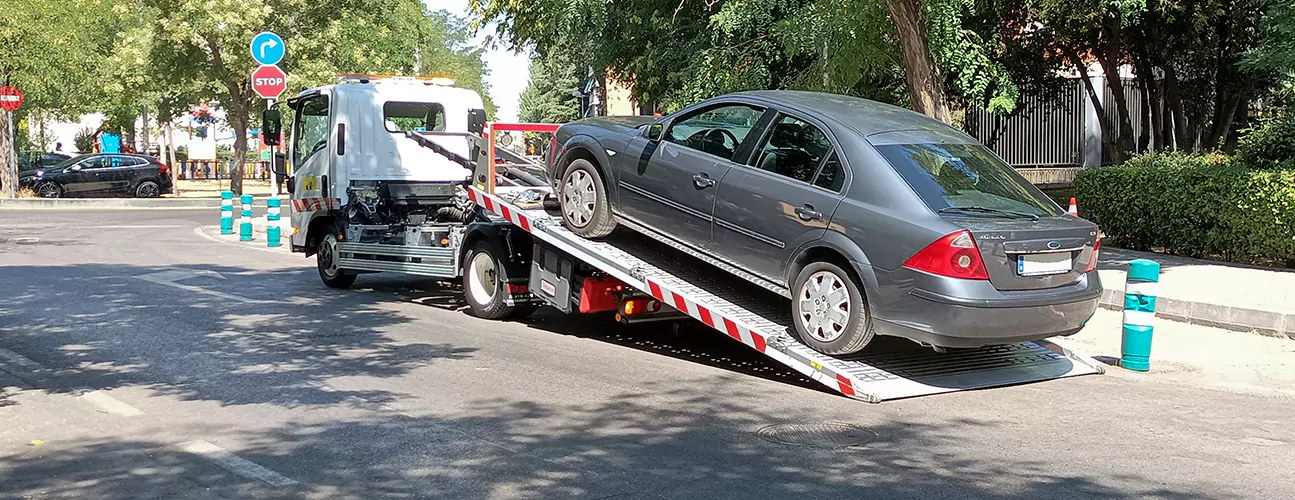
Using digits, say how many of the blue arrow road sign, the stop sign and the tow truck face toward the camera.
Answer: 2

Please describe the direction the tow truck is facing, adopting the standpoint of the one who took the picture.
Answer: facing away from the viewer and to the left of the viewer

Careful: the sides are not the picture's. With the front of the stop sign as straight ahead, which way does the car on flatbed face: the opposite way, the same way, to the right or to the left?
the opposite way

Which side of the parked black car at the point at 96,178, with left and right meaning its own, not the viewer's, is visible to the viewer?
left

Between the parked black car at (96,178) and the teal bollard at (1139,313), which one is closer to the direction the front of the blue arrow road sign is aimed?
the teal bollard

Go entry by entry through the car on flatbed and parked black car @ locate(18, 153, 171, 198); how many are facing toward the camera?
0

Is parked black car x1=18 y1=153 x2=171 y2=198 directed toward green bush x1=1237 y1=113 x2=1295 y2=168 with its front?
no

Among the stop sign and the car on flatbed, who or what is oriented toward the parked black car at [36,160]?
the car on flatbed

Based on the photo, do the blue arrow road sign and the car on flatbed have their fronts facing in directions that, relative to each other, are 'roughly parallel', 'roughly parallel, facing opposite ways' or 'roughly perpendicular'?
roughly parallel, facing opposite ways

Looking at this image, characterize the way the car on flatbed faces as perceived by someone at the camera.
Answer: facing away from the viewer and to the left of the viewer

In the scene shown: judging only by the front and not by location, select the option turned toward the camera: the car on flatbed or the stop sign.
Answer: the stop sign

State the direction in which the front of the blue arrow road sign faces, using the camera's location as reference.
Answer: facing the viewer

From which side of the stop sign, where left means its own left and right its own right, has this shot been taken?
front

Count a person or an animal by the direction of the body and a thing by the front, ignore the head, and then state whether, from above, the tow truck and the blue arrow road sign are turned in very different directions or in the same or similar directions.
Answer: very different directions

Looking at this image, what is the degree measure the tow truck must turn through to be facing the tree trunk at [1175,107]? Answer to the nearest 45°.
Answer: approximately 90° to its right

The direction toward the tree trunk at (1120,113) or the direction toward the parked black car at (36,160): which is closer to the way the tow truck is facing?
the parked black car

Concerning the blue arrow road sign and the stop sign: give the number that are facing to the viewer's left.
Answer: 0
